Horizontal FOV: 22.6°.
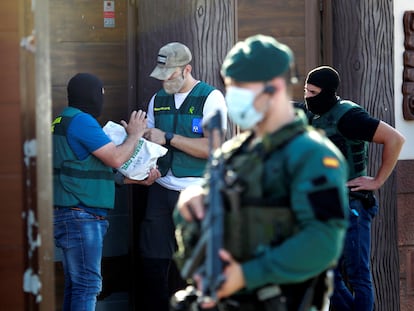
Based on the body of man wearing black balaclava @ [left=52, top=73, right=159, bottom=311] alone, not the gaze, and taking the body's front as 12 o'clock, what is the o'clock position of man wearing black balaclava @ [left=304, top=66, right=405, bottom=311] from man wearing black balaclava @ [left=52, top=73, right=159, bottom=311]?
man wearing black balaclava @ [left=304, top=66, right=405, bottom=311] is roughly at 1 o'clock from man wearing black balaclava @ [left=52, top=73, right=159, bottom=311].

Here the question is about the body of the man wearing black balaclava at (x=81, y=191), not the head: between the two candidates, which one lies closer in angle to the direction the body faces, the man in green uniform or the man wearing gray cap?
the man wearing gray cap

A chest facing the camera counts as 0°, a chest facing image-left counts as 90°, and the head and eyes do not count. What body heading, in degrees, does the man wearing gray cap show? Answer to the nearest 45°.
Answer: approximately 45°

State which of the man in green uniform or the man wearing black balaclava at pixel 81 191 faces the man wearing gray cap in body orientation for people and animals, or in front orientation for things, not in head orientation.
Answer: the man wearing black balaclava

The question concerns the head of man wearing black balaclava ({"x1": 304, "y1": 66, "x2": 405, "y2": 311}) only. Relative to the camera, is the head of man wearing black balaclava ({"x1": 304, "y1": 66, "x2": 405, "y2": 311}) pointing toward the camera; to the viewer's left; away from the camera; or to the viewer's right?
to the viewer's left

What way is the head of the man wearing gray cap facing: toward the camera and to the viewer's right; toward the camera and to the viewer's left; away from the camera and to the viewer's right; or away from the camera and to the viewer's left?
toward the camera and to the viewer's left

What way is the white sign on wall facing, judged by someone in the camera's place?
facing the viewer

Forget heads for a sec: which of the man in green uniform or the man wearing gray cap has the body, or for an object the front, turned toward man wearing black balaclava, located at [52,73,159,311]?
the man wearing gray cap

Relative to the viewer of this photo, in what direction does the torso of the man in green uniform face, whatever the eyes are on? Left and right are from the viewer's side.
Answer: facing the viewer and to the left of the viewer

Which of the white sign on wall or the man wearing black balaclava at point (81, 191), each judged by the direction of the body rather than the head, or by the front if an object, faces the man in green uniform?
the white sign on wall

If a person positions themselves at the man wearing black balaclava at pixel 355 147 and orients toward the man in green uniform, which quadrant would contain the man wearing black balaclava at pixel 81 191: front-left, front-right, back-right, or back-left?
front-right

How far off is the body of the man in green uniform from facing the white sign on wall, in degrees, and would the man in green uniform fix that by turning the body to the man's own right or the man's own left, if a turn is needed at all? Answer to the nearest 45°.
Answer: approximately 135° to the man's own right

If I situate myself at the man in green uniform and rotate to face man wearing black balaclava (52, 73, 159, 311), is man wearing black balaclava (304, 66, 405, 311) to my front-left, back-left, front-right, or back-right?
front-right

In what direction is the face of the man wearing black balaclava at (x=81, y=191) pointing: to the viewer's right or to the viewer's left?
to the viewer's right
